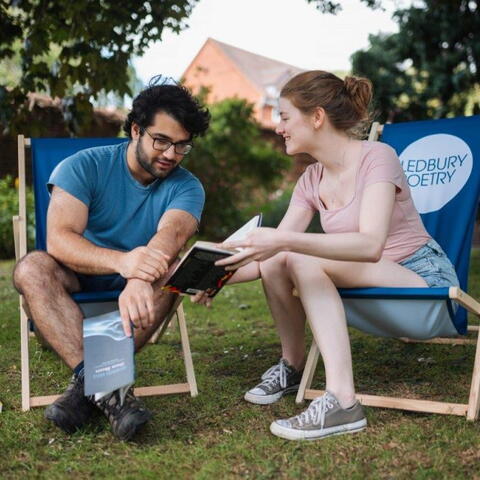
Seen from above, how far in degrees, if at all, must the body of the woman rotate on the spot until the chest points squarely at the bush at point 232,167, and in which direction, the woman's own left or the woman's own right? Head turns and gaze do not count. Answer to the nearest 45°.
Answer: approximately 135° to the woman's own right

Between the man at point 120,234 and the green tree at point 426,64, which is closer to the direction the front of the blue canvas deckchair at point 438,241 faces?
the man

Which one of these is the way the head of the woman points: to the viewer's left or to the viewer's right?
to the viewer's left

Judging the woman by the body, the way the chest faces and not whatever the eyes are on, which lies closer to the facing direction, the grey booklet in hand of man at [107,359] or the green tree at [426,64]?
the grey booklet in hand of man

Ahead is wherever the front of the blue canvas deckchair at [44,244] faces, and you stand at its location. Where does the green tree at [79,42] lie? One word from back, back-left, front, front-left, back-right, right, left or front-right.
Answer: back

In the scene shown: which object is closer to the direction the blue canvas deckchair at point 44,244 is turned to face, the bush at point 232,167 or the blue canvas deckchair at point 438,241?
the blue canvas deckchair

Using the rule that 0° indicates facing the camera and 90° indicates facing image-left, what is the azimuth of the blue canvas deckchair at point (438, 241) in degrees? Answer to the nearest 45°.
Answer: approximately 45°

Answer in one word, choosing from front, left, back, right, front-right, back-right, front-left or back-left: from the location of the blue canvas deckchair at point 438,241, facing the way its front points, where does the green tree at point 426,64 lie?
back-right

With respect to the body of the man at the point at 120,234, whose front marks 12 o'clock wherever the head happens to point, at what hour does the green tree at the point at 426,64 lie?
The green tree is roughly at 7 o'clock from the man.

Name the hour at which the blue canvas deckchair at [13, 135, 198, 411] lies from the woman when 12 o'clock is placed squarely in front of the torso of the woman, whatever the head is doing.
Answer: The blue canvas deckchair is roughly at 2 o'clock from the woman.

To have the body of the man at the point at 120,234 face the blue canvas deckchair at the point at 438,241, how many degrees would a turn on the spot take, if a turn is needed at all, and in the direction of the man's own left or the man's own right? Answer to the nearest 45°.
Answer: approximately 90° to the man's own left

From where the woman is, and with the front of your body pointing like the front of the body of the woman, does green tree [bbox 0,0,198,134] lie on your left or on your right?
on your right

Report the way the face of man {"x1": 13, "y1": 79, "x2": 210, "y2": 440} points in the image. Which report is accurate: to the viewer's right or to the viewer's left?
to the viewer's right
